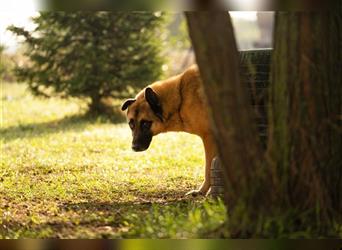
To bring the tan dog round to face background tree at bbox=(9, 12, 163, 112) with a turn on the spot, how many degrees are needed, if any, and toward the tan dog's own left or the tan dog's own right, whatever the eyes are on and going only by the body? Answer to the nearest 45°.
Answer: approximately 90° to the tan dog's own right

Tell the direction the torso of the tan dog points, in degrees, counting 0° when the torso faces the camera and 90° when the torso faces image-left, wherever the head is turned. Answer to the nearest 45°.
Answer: approximately 90°

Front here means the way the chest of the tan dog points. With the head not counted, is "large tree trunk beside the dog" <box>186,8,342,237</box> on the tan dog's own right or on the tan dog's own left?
on the tan dog's own left
